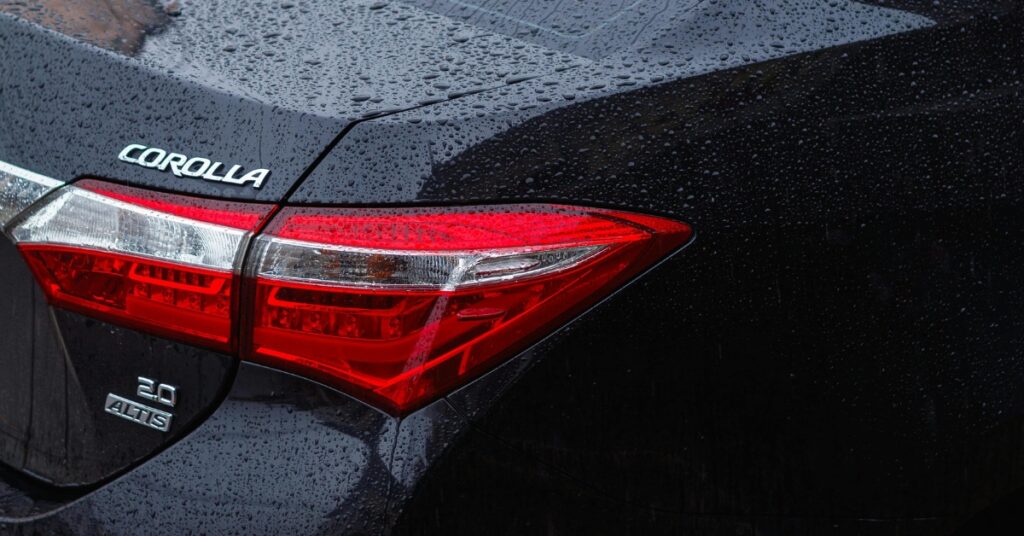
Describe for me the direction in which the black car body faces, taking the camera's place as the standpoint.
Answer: facing away from the viewer and to the right of the viewer
